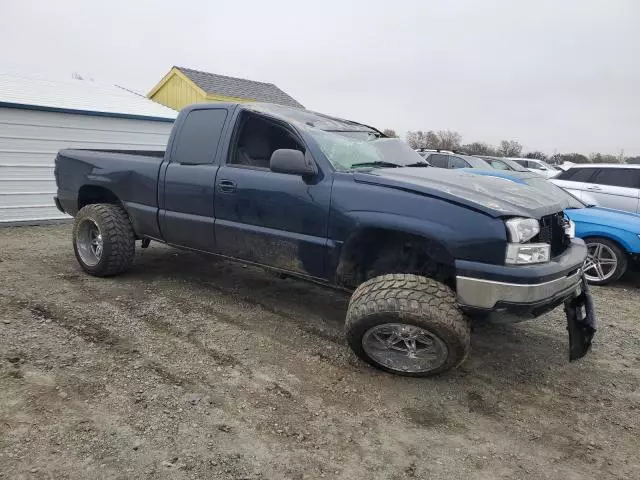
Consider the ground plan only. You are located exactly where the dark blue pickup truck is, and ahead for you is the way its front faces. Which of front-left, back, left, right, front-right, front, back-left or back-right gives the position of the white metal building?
back

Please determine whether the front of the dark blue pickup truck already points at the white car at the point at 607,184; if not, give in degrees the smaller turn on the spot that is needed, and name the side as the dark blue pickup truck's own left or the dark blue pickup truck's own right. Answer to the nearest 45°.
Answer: approximately 90° to the dark blue pickup truck's own left

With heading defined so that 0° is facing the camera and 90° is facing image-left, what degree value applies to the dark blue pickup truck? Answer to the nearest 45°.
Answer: approximately 315°

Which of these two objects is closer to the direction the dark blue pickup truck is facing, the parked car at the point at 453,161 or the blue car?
the blue car
